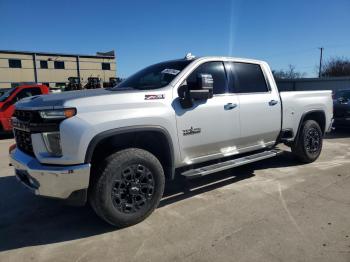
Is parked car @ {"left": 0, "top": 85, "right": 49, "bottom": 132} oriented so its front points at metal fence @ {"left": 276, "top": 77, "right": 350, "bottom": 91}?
no

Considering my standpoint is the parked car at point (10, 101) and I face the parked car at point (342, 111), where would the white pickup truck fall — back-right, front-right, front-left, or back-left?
front-right

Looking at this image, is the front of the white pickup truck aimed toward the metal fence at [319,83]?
no

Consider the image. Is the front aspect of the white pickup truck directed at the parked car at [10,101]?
no

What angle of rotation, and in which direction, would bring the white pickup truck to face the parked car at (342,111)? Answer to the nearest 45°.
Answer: approximately 180°

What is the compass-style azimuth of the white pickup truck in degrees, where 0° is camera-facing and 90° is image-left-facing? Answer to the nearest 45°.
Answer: approximately 45°

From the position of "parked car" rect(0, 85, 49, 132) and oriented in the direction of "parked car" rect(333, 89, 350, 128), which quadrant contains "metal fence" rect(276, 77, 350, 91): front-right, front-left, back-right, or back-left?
front-left
